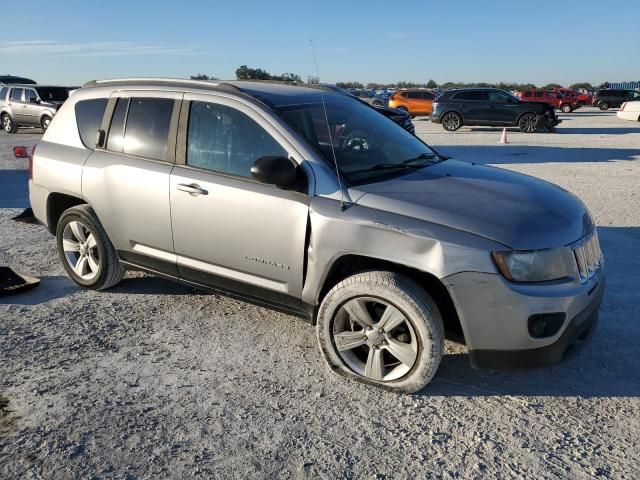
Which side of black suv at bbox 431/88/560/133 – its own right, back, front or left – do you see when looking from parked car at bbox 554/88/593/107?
left

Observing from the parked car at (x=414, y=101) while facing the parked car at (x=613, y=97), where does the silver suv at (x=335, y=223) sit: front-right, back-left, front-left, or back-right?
back-right

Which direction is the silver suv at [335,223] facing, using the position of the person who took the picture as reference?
facing the viewer and to the right of the viewer

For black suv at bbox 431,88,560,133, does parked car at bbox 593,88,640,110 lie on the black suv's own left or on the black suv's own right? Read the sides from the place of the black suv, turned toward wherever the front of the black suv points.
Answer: on the black suv's own left

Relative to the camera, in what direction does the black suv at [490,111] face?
facing to the right of the viewer

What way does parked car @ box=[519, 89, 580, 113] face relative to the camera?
to the viewer's right

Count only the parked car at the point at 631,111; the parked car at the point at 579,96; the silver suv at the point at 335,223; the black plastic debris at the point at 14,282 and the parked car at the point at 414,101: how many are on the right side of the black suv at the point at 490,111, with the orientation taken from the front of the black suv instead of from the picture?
2

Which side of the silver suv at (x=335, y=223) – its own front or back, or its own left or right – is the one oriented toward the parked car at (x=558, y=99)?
left
